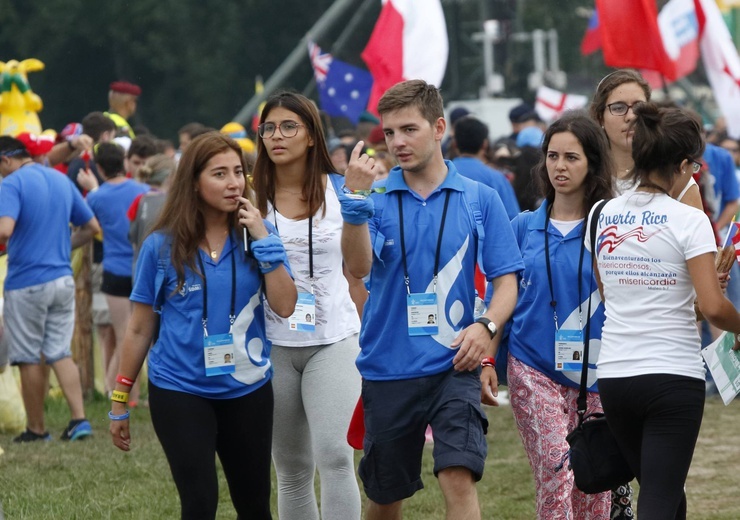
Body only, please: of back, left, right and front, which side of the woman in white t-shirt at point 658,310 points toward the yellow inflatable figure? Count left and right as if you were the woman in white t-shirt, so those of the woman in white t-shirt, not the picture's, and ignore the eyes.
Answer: left

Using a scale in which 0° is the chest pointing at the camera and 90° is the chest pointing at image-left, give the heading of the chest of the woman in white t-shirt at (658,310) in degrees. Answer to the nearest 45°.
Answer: approximately 225°

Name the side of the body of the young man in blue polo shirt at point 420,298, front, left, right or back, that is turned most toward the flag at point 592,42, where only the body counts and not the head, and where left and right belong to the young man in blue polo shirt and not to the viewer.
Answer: back

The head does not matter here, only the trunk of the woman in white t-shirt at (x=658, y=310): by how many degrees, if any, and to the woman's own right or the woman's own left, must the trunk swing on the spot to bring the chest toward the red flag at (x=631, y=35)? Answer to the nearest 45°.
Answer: approximately 45° to the woman's own left

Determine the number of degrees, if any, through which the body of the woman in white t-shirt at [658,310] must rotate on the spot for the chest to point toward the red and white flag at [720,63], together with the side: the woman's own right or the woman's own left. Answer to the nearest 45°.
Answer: approximately 45° to the woman's own left

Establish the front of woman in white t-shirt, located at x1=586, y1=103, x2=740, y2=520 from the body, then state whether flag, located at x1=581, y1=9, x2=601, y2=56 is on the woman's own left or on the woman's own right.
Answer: on the woman's own left

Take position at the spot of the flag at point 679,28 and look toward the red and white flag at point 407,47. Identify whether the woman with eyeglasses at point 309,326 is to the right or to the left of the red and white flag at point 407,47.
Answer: left

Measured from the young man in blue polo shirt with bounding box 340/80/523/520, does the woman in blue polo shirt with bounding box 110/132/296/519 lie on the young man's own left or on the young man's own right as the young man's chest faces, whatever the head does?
on the young man's own right

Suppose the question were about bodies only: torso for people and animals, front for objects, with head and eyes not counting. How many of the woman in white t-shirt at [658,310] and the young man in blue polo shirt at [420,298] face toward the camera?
1

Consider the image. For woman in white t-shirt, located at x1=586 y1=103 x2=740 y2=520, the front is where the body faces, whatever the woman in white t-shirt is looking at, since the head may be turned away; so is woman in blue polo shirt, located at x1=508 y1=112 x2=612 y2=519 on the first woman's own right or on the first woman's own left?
on the first woman's own left

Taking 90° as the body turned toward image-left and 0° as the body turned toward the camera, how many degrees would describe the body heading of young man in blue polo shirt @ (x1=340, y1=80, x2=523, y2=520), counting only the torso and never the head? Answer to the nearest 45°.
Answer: approximately 0°
